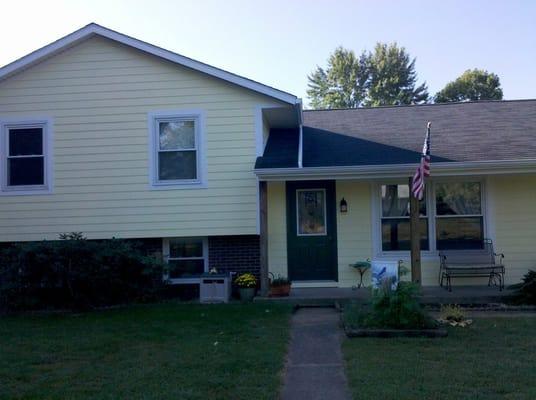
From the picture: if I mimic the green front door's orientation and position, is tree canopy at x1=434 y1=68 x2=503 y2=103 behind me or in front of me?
behind

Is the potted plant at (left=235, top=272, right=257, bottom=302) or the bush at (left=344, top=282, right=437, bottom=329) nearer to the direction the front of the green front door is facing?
the bush

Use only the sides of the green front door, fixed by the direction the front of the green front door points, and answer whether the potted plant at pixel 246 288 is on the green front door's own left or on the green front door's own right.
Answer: on the green front door's own right

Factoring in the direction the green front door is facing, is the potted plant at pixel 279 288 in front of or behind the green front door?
in front

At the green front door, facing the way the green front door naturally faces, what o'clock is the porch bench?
The porch bench is roughly at 9 o'clock from the green front door.

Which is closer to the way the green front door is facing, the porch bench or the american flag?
the american flag

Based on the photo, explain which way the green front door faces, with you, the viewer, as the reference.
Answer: facing the viewer

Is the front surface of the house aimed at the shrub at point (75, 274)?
no

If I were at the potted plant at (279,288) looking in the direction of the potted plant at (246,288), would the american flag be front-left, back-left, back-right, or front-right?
back-left

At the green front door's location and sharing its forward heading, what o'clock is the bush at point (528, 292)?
The bush is roughly at 10 o'clock from the green front door.

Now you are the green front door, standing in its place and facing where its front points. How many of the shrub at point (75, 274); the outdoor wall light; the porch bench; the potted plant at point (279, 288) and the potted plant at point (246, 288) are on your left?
2

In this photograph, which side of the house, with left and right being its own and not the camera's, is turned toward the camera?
front

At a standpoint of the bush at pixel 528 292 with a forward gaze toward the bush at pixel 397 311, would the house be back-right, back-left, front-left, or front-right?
front-right

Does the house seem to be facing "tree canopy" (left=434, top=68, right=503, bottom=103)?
no

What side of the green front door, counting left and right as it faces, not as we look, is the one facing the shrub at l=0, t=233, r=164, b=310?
right

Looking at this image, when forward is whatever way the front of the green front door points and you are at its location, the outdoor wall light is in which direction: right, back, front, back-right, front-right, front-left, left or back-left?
left

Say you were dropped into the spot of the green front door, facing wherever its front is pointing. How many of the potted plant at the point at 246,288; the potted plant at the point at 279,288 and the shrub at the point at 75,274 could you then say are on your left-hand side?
0

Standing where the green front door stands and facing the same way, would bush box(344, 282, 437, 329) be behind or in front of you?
in front
